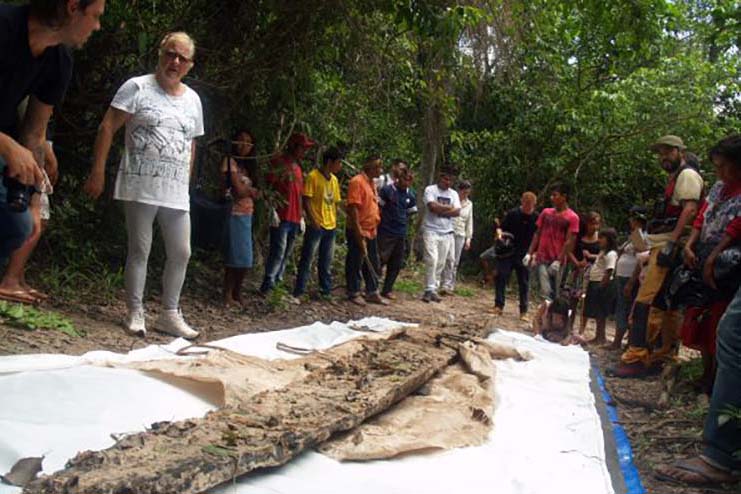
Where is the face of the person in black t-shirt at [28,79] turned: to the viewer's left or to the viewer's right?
to the viewer's right

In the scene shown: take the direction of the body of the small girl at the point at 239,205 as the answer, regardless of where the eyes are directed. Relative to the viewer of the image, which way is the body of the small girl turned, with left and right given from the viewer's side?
facing the viewer and to the right of the viewer

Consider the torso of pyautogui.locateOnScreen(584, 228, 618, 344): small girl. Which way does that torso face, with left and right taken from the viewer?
facing to the left of the viewer

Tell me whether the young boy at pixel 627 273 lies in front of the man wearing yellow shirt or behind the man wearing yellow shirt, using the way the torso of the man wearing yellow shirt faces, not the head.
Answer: in front

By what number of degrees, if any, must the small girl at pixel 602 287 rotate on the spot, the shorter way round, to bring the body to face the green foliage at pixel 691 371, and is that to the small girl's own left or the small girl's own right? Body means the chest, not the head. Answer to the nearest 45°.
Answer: approximately 90° to the small girl's own left

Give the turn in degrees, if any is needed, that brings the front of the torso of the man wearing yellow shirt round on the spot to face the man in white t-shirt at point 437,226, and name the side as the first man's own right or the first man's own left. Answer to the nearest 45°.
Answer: approximately 90° to the first man's own left

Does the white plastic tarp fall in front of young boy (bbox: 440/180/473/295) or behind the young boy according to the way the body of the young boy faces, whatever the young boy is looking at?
in front

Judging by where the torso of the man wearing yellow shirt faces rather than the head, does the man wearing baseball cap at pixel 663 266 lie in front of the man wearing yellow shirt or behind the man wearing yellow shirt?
in front

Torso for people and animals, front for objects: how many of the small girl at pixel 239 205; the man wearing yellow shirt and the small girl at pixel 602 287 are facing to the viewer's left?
1

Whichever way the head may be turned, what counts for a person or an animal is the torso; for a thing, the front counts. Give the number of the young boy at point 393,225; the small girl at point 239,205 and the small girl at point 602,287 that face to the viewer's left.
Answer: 1

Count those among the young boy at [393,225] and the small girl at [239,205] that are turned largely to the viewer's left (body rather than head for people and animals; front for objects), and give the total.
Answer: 0

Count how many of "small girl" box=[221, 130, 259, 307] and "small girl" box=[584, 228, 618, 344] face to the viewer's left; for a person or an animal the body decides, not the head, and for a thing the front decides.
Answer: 1
